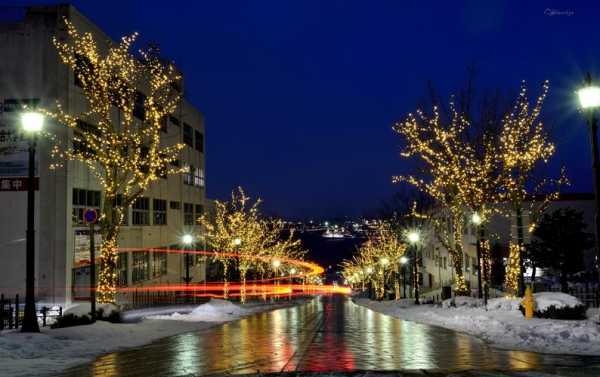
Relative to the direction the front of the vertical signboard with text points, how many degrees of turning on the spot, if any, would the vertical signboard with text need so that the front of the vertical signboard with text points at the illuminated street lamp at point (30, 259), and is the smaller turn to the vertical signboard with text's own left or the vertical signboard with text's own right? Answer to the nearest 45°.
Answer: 0° — it already faces it

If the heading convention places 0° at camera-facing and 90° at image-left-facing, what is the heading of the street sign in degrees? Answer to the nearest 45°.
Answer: approximately 0°

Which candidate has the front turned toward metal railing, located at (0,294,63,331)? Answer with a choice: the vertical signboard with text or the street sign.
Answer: the vertical signboard with text

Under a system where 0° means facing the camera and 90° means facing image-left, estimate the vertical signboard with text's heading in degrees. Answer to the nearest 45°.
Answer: approximately 0°

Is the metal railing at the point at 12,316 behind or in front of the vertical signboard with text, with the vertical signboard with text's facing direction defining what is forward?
in front

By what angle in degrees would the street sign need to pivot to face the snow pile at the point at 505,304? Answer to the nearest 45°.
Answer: approximately 90° to its left

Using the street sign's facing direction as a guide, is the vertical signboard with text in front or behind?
behind

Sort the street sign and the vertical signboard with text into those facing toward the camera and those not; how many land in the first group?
2
